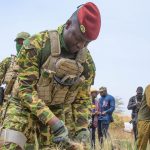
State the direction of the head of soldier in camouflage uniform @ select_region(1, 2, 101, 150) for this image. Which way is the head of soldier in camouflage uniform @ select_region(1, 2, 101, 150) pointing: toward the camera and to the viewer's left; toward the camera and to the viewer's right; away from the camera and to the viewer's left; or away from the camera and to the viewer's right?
toward the camera and to the viewer's right

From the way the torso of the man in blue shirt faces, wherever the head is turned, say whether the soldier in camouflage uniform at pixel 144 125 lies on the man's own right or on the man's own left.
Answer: on the man's own left

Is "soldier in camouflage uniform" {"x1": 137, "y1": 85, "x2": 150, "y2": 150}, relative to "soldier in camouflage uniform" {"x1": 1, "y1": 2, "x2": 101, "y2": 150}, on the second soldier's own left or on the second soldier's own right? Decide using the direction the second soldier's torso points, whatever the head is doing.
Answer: on the second soldier's own left

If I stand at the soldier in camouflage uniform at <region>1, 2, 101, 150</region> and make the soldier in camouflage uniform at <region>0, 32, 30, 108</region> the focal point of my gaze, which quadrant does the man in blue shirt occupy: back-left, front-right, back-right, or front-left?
front-right

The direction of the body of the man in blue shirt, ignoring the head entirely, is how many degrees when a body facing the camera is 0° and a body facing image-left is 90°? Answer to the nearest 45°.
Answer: approximately 45°

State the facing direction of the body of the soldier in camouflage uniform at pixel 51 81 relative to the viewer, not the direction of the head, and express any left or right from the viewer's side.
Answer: facing the viewer and to the right of the viewer

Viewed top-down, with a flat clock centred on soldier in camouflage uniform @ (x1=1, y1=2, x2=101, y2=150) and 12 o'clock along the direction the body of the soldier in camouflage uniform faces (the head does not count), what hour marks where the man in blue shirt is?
The man in blue shirt is roughly at 8 o'clock from the soldier in camouflage uniform.

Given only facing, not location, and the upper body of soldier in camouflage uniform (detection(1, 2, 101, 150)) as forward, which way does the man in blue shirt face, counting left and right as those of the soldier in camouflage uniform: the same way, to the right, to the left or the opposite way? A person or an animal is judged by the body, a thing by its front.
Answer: to the right

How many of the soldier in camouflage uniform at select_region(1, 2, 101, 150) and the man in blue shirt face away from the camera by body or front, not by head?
0

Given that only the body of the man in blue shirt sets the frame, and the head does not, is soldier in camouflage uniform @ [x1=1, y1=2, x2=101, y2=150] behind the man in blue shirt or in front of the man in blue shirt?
in front

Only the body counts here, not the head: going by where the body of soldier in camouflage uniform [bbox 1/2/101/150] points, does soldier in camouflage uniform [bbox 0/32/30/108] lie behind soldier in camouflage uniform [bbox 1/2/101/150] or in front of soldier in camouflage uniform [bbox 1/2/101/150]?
behind
